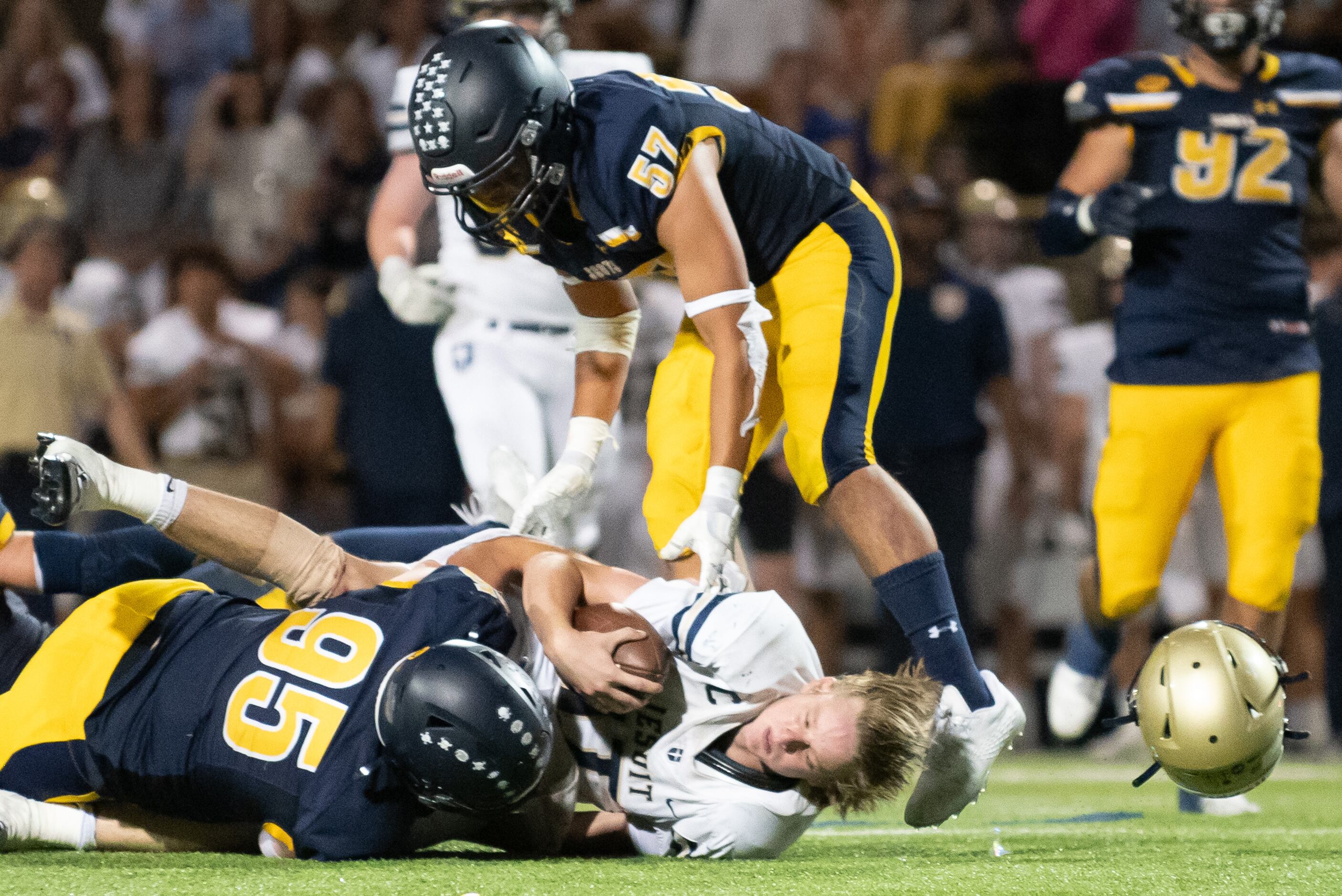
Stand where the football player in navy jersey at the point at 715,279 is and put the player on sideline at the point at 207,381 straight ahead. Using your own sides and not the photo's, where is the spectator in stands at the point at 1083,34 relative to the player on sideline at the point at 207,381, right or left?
right

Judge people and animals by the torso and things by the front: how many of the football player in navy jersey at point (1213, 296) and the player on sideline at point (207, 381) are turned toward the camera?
2

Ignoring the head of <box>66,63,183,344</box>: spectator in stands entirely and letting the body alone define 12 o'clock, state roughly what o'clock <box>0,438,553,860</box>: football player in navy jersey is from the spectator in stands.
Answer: The football player in navy jersey is roughly at 12 o'clock from the spectator in stands.

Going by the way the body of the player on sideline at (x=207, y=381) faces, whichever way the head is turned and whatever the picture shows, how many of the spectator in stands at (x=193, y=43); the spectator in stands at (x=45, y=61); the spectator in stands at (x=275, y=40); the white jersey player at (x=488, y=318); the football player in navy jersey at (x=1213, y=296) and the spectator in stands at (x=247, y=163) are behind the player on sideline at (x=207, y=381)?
4

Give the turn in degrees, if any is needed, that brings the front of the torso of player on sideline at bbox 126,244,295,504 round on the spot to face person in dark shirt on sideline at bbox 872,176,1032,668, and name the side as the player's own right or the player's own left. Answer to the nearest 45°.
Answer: approximately 45° to the player's own left

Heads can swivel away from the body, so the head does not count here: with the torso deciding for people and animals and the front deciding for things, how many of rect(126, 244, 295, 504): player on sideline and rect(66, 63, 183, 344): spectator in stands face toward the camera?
2

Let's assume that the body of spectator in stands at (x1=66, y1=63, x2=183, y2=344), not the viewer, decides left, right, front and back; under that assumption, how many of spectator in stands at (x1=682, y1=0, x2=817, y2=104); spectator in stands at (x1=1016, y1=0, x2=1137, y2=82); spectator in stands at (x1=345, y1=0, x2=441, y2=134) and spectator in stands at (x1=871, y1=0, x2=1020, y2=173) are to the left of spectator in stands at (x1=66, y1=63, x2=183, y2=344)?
4

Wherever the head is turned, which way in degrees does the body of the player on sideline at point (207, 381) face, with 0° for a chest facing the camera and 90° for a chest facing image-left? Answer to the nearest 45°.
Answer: approximately 0°

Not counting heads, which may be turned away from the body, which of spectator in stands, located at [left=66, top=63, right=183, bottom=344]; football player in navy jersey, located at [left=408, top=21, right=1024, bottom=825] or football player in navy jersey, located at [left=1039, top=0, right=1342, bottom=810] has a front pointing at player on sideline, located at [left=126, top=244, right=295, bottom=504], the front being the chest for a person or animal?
spectator in stands, located at [left=66, top=63, right=183, bottom=344]

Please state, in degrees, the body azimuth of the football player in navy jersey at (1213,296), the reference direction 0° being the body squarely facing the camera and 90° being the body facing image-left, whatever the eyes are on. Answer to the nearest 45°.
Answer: approximately 0°
